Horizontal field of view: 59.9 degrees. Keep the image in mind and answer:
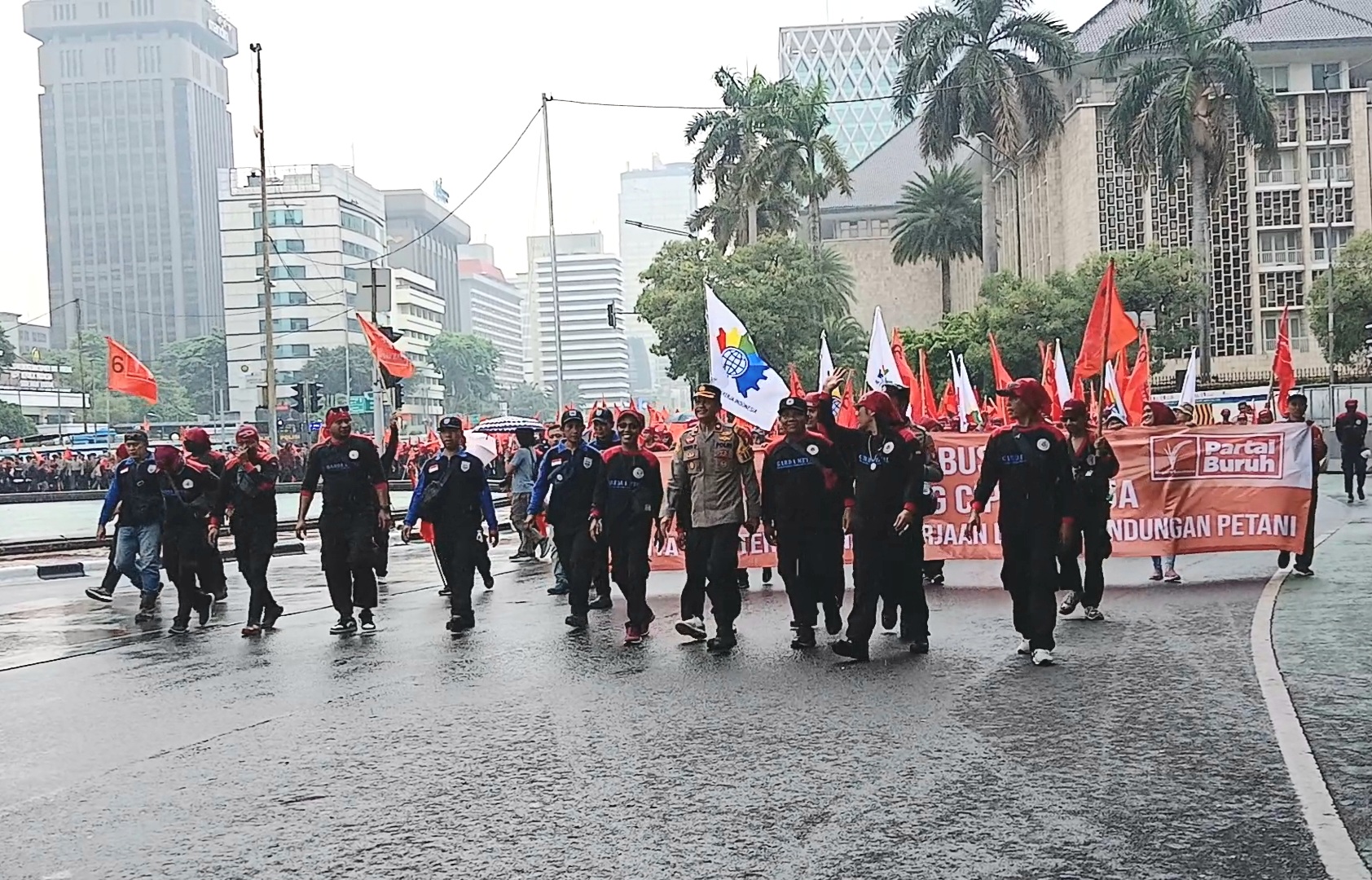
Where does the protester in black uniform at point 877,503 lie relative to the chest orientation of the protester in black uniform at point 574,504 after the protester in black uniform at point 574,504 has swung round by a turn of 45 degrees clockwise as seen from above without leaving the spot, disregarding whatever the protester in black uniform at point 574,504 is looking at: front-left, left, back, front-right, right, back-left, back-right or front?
left

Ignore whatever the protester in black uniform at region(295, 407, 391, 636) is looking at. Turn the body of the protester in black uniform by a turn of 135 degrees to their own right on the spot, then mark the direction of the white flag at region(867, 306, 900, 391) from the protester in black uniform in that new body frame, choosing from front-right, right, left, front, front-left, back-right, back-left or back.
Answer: right

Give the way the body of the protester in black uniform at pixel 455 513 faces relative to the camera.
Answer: toward the camera

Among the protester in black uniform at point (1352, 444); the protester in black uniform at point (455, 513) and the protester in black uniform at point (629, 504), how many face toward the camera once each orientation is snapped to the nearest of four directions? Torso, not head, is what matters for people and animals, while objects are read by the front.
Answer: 3

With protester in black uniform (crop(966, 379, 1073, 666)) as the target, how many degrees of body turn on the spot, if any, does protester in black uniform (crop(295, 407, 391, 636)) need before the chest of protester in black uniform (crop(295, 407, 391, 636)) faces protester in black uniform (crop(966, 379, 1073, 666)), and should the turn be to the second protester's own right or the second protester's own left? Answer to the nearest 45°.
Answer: approximately 45° to the second protester's own left

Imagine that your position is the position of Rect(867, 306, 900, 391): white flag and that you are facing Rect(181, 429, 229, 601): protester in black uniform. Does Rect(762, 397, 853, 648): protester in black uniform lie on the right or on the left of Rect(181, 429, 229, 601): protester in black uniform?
left

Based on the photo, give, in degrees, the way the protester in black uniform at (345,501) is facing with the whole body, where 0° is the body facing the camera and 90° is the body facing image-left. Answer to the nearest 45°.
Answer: approximately 0°

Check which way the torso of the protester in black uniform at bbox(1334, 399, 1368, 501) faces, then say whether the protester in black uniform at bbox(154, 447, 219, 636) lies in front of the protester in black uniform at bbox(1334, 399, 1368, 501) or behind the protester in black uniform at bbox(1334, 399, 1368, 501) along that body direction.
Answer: in front

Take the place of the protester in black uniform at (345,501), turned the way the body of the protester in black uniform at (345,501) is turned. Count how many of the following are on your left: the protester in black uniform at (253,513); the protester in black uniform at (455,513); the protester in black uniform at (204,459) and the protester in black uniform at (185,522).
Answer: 1

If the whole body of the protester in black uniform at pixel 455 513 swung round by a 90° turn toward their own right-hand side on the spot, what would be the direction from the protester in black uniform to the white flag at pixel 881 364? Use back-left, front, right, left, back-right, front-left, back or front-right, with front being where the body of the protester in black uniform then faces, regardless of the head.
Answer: back-right

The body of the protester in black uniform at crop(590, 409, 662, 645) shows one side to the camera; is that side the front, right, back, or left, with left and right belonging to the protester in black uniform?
front

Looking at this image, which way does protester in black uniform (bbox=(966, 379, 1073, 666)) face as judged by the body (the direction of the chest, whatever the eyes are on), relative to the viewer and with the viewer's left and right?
facing the viewer

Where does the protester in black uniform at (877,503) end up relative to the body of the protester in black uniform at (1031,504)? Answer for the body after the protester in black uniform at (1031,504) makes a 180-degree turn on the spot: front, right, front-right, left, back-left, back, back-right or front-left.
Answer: left

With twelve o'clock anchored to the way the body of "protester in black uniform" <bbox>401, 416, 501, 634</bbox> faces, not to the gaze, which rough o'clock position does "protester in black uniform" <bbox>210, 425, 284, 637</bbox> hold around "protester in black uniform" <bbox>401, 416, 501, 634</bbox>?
"protester in black uniform" <bbox>210, 425, 284, 637</bbox> is roughly at 4 o'clock from "protester in black uniform" <bbox>401, 416, 501, 634</bbox>.
